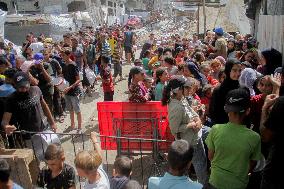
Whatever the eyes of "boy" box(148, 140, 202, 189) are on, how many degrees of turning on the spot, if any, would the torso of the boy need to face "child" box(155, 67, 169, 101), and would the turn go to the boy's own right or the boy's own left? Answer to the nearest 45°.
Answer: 0° — they already face them

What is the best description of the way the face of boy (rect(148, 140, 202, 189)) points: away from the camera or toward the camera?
away from the camera

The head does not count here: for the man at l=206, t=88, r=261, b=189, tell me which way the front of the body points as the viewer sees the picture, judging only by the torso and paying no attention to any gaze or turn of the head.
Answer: away from the camera

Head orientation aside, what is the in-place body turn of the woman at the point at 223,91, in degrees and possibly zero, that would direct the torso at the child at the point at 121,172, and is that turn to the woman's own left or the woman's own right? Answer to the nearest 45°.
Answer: approximately 90° to the woman's own right

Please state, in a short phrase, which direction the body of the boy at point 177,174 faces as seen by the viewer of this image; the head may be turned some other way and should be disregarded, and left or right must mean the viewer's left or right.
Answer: facing away from the viewer

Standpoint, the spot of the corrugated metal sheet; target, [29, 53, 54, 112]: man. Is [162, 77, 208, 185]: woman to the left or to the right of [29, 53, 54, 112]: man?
left
